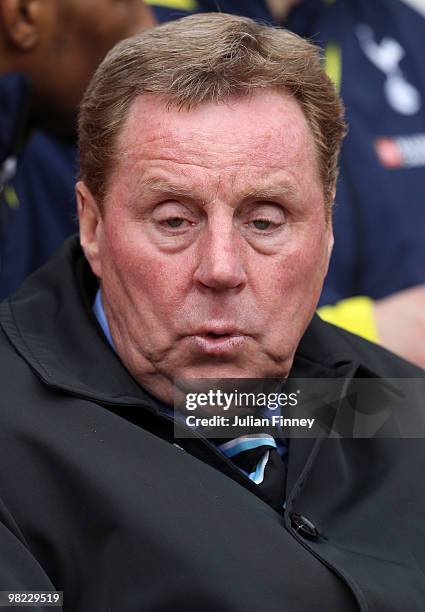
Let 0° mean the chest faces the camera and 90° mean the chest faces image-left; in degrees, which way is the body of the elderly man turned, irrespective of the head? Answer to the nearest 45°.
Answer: approximately 315°

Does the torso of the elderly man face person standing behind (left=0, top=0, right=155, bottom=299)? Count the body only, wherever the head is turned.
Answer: no

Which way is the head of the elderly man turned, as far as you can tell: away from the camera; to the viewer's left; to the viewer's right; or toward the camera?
toward the camera
